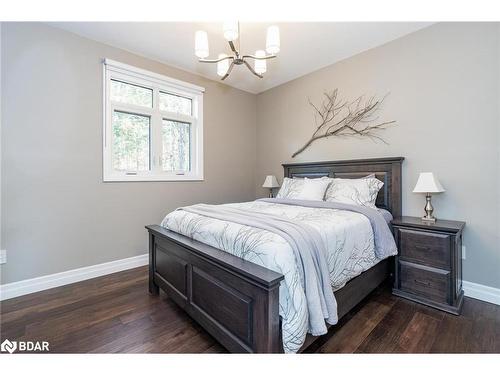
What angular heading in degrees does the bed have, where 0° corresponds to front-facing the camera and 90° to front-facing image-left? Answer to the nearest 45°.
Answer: approximately 45°

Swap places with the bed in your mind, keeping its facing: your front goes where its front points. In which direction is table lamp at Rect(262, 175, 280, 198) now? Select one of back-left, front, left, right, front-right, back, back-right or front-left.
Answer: back-right

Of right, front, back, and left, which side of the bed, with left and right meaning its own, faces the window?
right

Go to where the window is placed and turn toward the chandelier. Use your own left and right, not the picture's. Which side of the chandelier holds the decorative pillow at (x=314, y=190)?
left

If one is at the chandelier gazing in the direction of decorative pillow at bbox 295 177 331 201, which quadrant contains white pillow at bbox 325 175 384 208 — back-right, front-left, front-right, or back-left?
front-right

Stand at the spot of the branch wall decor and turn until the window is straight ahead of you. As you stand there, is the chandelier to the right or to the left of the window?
left

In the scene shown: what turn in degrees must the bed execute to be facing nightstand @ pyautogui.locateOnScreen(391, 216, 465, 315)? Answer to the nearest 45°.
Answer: approximately 180°

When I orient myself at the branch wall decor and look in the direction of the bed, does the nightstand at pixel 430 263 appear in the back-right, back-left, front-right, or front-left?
front-left
